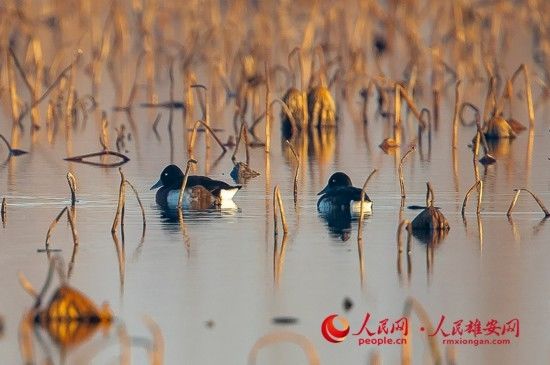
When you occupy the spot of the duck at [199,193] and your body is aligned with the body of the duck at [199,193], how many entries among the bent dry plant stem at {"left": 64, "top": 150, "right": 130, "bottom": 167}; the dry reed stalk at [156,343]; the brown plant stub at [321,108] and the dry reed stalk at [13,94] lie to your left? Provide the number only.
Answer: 1

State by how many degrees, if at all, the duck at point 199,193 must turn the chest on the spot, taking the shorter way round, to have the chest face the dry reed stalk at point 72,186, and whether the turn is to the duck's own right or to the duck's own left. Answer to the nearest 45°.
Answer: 0° — it already faces it

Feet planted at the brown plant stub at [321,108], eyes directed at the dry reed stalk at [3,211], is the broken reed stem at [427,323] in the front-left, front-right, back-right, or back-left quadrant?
front-left

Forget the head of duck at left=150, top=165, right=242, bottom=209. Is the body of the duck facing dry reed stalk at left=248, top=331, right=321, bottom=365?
no

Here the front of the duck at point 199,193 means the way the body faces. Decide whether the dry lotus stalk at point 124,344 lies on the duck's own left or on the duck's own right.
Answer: on the duck's own left

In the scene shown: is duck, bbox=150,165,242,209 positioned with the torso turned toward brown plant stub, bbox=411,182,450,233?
no

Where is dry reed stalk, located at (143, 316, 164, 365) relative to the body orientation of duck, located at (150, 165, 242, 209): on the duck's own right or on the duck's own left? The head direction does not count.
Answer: on the duck's own left

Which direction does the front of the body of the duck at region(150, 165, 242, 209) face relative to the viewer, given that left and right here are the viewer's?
facing to the left of the viewer
